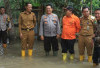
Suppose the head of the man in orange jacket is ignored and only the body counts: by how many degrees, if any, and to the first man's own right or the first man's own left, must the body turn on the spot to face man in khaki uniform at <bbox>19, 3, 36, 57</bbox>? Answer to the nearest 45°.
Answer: approximately 45° to the first man's own right

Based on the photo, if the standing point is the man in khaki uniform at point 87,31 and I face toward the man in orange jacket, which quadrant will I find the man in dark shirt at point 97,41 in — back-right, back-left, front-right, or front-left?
back-left

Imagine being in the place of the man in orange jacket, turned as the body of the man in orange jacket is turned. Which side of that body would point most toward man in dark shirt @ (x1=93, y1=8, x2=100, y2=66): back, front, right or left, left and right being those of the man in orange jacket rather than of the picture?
left

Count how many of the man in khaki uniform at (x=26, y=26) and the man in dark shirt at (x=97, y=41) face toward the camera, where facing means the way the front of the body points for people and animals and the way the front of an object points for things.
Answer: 2

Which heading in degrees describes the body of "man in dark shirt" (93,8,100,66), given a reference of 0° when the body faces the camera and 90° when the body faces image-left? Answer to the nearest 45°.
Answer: approximately 0°

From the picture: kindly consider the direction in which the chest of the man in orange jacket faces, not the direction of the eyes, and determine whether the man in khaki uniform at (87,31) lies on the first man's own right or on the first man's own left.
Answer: on the first man's own left

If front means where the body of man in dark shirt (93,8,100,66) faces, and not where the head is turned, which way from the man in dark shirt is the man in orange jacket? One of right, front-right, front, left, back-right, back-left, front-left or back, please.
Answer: back-right

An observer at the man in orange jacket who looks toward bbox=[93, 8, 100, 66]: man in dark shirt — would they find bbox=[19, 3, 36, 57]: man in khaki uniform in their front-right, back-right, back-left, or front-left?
back-right

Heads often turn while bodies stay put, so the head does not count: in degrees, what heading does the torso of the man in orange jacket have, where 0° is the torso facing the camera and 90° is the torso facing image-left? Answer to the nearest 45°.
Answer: approximately 45°

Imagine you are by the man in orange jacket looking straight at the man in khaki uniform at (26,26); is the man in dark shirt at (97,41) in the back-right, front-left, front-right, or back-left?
back-left

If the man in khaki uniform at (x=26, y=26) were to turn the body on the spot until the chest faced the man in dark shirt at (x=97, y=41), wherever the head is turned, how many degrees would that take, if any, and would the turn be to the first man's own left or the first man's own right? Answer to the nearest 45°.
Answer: approximately 45° to the first man's own left

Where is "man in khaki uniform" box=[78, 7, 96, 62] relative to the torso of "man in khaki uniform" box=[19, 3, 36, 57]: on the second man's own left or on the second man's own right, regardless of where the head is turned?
on the second man's own left
